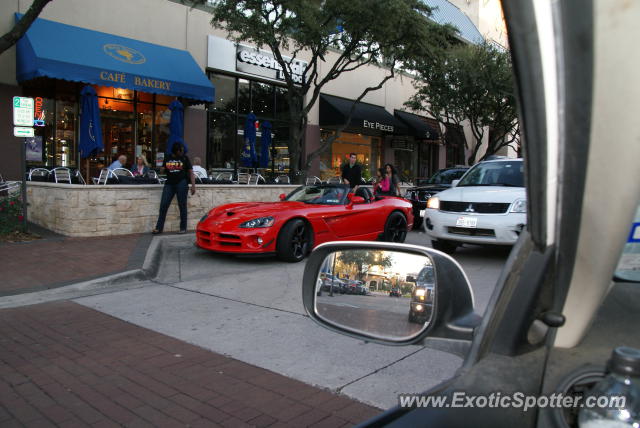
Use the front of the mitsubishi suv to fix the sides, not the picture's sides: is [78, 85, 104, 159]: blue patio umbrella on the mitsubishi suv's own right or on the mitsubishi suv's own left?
on the mitsubishi suv's own right

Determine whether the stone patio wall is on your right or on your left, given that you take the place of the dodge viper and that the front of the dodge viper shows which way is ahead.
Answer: on your right

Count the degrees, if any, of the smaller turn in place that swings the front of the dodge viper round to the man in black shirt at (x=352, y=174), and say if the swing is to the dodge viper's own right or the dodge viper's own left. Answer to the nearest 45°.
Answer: approximately 135° to the dodge viper's own right

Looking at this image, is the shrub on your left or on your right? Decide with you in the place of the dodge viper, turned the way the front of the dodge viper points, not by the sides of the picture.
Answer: on your right

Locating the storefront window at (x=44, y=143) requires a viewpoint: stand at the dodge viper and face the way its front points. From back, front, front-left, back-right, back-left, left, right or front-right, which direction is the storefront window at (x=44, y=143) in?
right

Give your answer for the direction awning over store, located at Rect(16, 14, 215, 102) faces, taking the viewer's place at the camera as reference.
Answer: facing the viewer and to the right of the viewer

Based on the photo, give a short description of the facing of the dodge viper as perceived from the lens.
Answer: facing the viewer and to the left of the viewer

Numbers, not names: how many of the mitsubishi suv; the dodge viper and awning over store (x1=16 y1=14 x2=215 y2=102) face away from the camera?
0

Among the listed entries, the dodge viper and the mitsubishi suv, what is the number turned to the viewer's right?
0

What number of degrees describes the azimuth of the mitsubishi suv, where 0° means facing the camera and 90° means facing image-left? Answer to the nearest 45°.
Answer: approximately 45°

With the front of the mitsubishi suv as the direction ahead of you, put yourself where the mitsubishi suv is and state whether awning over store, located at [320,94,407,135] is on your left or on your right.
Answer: on your right

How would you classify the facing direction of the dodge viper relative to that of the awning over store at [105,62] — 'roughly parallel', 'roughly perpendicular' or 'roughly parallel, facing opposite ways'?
roughly perpendicular

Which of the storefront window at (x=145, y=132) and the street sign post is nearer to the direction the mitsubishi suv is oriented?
the street sign post
